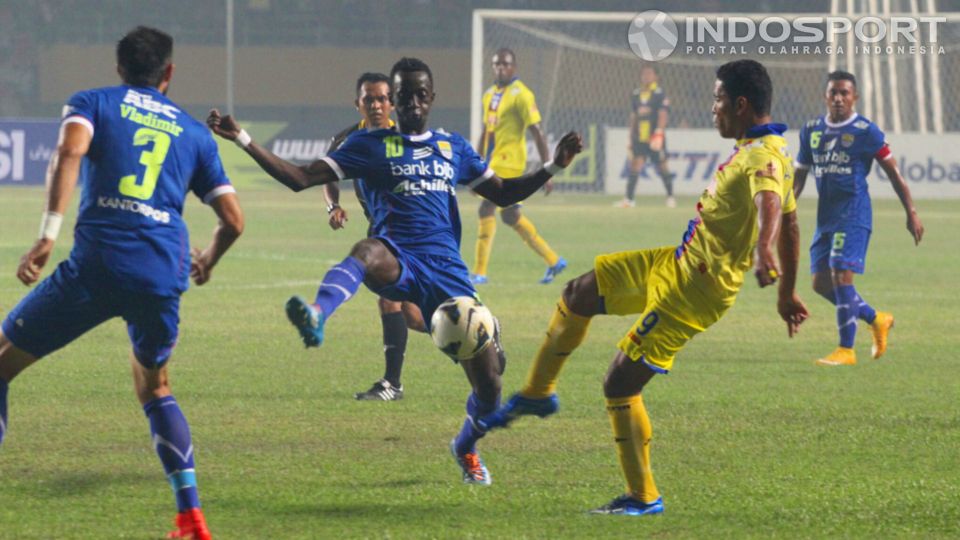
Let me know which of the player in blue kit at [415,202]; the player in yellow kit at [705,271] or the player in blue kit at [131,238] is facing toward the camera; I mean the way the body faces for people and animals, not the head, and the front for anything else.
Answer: the player in blue kit at [415,202]

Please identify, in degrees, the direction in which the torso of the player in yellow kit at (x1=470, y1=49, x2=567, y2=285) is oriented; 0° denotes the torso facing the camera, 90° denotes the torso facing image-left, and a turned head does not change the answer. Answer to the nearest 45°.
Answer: approximately 45°

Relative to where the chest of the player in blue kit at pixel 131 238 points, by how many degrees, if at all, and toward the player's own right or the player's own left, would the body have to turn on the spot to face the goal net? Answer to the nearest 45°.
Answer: approximately 45° to the player's own right

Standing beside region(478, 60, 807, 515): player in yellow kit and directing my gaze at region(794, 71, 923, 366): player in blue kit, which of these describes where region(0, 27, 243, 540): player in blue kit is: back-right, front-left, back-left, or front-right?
back-left

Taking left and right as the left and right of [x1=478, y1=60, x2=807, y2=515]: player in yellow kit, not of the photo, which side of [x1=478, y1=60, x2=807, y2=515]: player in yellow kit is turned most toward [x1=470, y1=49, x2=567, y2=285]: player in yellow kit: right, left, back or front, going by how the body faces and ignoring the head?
right

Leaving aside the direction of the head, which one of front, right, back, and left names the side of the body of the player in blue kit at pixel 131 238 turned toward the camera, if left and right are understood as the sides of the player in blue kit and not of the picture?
back

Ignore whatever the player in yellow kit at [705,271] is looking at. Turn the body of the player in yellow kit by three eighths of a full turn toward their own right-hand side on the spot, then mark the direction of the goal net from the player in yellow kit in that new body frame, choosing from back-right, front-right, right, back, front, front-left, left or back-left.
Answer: front-left

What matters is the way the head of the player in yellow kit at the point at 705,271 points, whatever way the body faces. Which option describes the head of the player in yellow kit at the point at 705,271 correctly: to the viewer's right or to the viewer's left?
to the viewer's left

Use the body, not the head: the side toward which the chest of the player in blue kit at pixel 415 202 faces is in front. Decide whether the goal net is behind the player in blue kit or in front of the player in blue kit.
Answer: behind

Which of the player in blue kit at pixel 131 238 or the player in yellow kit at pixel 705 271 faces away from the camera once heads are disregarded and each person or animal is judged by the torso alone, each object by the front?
the player in blue kit

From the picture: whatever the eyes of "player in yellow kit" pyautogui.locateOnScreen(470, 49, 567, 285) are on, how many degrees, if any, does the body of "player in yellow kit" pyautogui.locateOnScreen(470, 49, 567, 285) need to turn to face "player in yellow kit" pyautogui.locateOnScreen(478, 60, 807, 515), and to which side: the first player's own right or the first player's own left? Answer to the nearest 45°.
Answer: approximately 45° to the first player's own left

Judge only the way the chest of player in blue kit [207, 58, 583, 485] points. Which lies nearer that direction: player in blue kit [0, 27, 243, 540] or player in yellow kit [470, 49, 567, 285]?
the player in blue kit

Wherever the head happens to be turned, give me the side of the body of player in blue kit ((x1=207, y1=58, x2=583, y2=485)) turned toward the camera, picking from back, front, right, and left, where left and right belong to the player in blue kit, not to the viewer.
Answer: front
